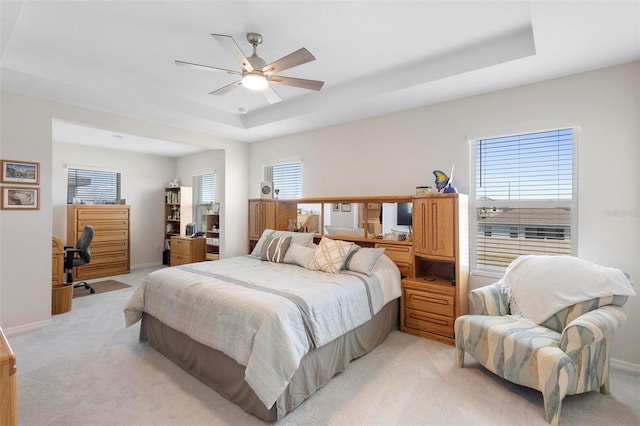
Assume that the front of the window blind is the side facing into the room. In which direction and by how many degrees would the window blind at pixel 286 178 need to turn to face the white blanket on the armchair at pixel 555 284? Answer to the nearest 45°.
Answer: approximately 90° to its left

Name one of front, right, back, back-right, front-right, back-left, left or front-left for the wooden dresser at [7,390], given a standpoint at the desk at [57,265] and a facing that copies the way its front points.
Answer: right

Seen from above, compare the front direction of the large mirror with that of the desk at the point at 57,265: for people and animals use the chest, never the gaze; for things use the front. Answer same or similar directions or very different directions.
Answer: very different directions

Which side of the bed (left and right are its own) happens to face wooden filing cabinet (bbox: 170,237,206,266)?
right

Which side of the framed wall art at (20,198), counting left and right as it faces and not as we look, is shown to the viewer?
front

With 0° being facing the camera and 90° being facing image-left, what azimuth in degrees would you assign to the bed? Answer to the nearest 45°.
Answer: approximately 45°

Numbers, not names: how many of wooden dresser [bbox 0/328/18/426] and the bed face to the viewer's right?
1

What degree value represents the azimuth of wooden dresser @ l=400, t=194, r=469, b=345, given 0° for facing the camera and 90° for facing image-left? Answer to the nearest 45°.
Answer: approximately 45°

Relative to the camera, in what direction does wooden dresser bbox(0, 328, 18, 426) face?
facing to the right of the viewer

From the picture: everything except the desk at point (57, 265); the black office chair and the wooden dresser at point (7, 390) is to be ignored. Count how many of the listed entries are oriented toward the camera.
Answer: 0

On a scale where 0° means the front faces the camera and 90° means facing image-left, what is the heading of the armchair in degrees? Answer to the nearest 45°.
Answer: approximately 45°

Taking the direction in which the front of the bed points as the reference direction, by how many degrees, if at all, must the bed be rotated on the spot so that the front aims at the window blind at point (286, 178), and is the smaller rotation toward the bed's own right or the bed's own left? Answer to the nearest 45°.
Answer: approximately 135° to the bed's own right

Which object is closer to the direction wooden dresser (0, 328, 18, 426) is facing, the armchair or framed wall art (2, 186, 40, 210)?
the armchair

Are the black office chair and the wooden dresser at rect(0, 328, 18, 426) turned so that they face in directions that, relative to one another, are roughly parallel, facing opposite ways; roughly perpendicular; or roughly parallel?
roughly parallel, facing opposite ways

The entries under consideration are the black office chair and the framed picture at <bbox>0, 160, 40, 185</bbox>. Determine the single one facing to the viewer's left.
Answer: the black office chair

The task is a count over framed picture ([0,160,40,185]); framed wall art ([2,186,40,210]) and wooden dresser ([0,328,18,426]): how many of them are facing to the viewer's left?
0

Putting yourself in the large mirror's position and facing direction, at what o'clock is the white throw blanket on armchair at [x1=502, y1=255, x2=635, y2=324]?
The white throw blanket on armchair is roughly at 9 o'clock from the large mirror.
